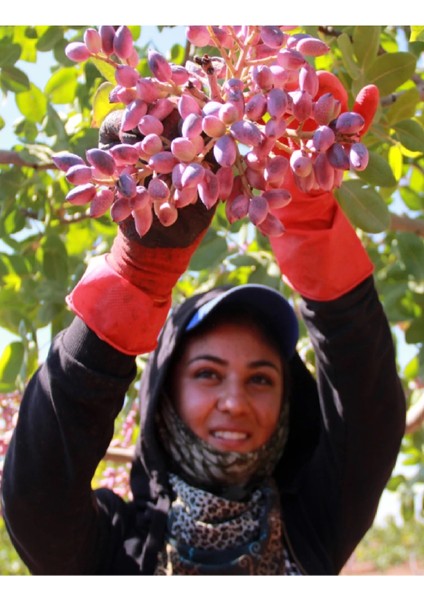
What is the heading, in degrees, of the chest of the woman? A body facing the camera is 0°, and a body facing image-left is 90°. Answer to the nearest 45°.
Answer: approximately 0°
